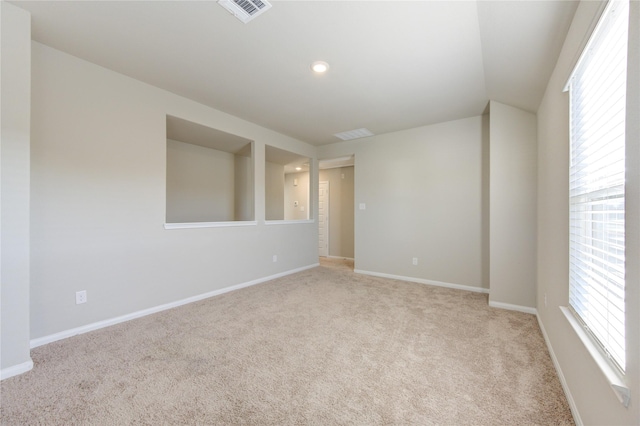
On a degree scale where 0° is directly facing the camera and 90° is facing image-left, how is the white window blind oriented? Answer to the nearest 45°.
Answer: approximately 90°

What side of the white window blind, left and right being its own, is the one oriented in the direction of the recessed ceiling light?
front
